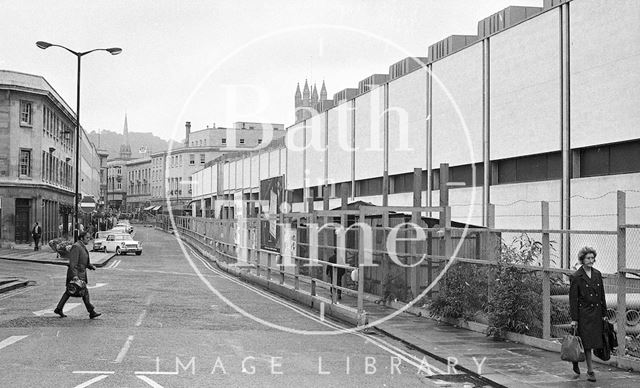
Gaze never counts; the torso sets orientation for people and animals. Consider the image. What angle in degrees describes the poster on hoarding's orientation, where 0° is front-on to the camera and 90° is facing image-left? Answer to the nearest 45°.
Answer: approximately 45°

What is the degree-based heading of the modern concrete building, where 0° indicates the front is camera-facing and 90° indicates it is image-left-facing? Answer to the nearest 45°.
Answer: approximately 45°

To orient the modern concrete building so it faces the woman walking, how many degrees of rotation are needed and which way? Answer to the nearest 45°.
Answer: approximately 45° to its left

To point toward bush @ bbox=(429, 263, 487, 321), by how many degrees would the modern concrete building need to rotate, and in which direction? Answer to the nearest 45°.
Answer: approximately 45° to its left
